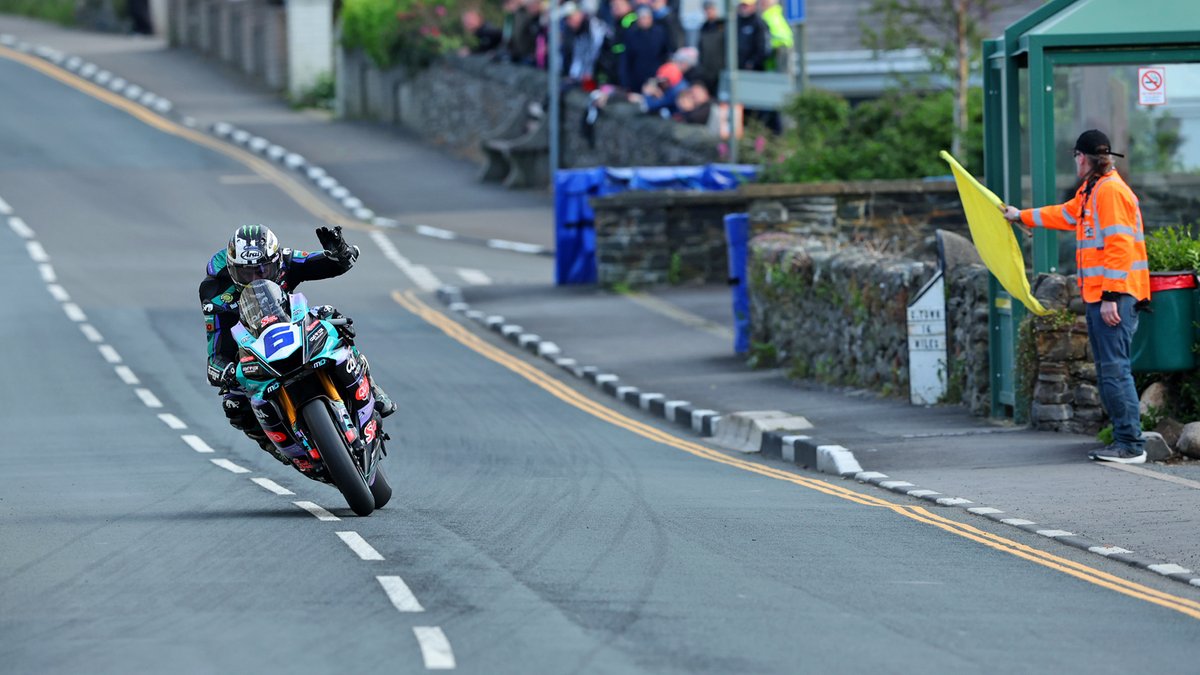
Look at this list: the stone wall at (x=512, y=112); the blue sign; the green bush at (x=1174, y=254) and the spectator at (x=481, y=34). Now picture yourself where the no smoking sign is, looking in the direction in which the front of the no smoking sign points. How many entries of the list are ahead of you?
1

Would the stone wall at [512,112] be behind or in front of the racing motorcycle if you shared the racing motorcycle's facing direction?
behind

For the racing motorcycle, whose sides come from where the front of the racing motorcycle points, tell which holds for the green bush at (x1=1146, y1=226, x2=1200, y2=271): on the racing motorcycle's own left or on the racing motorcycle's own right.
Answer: on the racing motorcycle's own left

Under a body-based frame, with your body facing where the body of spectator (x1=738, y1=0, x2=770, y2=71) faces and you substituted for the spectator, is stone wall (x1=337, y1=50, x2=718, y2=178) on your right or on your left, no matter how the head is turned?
on your right

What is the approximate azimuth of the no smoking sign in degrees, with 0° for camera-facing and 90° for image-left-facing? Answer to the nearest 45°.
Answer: approximately 0°

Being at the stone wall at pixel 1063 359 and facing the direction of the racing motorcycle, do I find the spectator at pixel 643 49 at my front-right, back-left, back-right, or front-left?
back-right

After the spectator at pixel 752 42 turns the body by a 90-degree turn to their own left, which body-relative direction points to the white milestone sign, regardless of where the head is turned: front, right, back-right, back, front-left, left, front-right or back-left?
front-right

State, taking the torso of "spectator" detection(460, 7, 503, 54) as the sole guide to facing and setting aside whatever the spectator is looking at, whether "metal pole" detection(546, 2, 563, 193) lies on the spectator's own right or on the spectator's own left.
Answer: on the spectator's own left

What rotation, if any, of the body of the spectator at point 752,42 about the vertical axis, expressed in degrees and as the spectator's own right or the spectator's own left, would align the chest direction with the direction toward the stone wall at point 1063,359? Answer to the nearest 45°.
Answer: approximately 45° to the spectator's own left

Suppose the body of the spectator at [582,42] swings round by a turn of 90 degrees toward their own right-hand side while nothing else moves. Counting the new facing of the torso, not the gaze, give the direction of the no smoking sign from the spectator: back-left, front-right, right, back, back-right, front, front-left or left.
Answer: back-left

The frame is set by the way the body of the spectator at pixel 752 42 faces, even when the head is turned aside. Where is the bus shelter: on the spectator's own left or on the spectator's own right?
on the spectator's own left
